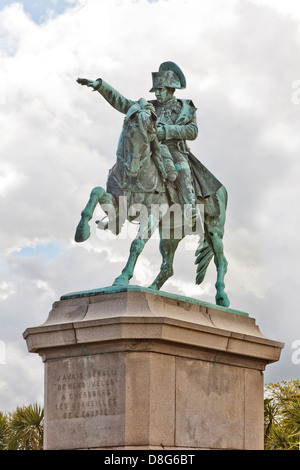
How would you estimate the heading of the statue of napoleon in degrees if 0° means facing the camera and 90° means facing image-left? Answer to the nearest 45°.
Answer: approximately 45°

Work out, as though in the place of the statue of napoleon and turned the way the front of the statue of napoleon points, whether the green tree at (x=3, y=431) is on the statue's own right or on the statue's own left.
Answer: on the statue's own right

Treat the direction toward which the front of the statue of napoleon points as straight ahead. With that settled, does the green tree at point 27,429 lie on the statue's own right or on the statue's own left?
on the statue's own right
